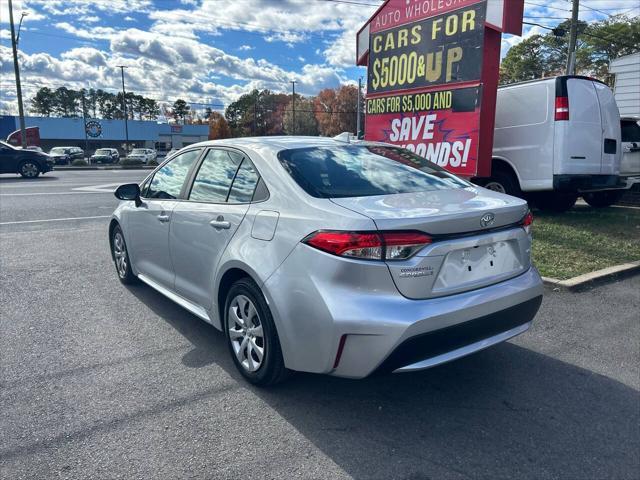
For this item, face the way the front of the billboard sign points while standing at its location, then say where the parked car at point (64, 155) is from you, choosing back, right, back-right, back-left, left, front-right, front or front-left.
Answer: right

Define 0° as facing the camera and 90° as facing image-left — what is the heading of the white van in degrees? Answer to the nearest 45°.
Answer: approximately 135°

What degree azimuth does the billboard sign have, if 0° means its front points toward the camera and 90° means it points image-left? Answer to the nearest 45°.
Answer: approximately 45°

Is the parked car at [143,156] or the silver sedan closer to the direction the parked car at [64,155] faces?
the silver sedan

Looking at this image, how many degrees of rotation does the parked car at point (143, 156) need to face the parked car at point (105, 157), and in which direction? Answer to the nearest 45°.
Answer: approximately 45° to its right

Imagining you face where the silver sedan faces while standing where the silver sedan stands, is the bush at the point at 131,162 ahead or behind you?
ahead
